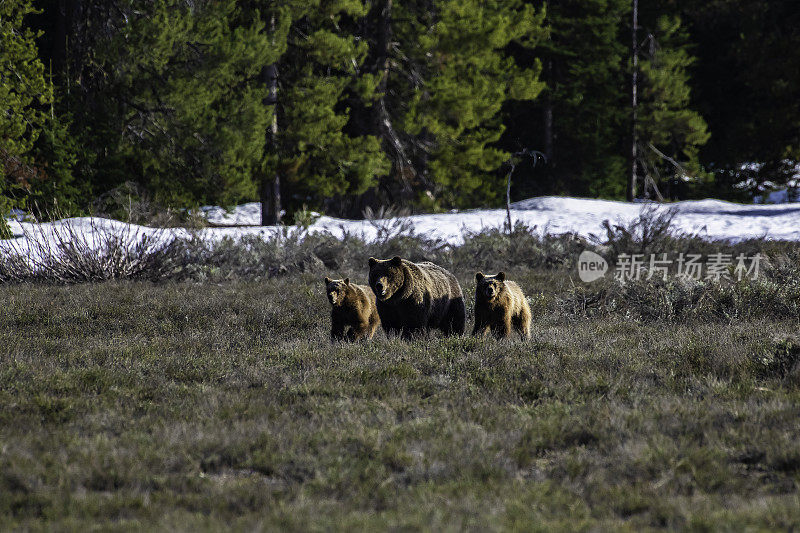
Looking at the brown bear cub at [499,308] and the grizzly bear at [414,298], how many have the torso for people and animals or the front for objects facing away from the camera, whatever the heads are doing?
0

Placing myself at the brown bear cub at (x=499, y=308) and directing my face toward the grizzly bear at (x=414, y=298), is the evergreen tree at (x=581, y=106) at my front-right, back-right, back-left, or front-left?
back-right

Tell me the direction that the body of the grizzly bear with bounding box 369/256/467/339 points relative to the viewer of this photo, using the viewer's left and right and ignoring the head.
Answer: facing the viewer and to the left of the viewer

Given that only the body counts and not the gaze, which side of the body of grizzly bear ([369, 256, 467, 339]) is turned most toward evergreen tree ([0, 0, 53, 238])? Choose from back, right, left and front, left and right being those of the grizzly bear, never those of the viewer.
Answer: right

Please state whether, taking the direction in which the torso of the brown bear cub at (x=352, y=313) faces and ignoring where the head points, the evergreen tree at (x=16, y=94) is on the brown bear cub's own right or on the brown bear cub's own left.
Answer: on the brown bear cub's own right

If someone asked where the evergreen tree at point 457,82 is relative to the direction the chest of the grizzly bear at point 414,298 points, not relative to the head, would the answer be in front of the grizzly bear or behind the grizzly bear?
behind

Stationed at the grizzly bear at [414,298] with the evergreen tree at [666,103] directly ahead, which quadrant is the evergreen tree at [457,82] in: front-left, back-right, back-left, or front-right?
front-left

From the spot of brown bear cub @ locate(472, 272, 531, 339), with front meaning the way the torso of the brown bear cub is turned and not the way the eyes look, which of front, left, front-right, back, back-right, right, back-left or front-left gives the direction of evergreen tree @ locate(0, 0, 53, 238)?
right

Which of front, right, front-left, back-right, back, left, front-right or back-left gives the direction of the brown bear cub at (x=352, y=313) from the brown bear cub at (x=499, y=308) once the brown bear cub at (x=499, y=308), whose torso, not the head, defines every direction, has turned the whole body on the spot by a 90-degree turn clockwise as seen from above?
front-left

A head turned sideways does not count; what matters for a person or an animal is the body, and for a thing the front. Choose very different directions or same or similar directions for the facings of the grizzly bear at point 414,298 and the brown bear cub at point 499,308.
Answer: same or similar directions

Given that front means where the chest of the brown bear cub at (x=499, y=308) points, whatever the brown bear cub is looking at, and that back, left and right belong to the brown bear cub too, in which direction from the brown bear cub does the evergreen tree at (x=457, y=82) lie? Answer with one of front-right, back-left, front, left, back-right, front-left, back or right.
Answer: back-right
